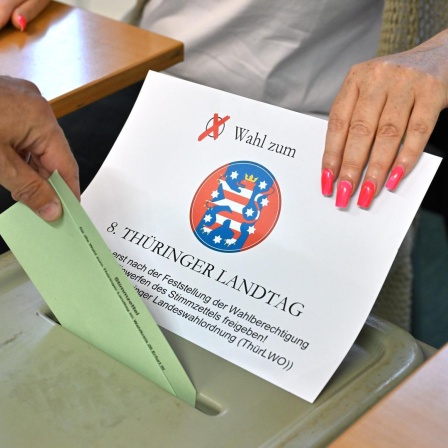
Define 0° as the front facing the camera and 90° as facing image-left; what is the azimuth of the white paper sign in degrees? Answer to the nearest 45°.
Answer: approximately 0°
